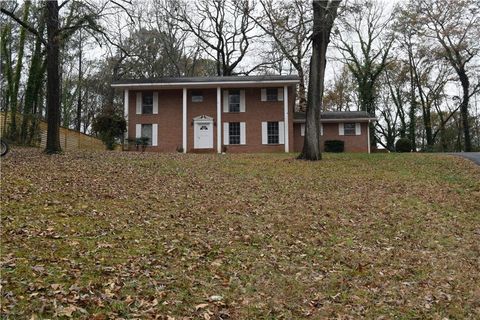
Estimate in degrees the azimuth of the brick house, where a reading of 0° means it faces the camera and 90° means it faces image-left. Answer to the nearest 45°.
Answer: approximately 0°

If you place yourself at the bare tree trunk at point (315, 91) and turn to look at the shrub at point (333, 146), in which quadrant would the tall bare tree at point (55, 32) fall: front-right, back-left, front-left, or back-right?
back-left

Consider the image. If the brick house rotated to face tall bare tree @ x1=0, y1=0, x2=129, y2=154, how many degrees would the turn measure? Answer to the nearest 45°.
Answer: approximately 45° to its right

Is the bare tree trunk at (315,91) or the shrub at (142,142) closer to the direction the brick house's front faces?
the bare tree trunk

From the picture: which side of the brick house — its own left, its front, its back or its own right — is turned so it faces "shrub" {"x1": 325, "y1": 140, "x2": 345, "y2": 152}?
left

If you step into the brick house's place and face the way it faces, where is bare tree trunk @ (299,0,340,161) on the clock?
The bare tree trunk is roughly at 11 o'clock from the brick house.

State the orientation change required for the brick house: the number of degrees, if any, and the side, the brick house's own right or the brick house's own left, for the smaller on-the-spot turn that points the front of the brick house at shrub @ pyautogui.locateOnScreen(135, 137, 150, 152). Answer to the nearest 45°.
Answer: approximately 90° to the brick house's own right
